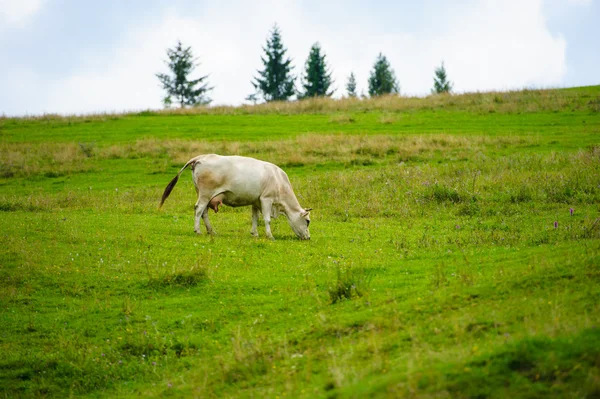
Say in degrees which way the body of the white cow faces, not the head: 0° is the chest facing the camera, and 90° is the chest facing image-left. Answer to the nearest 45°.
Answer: approximately 270°
